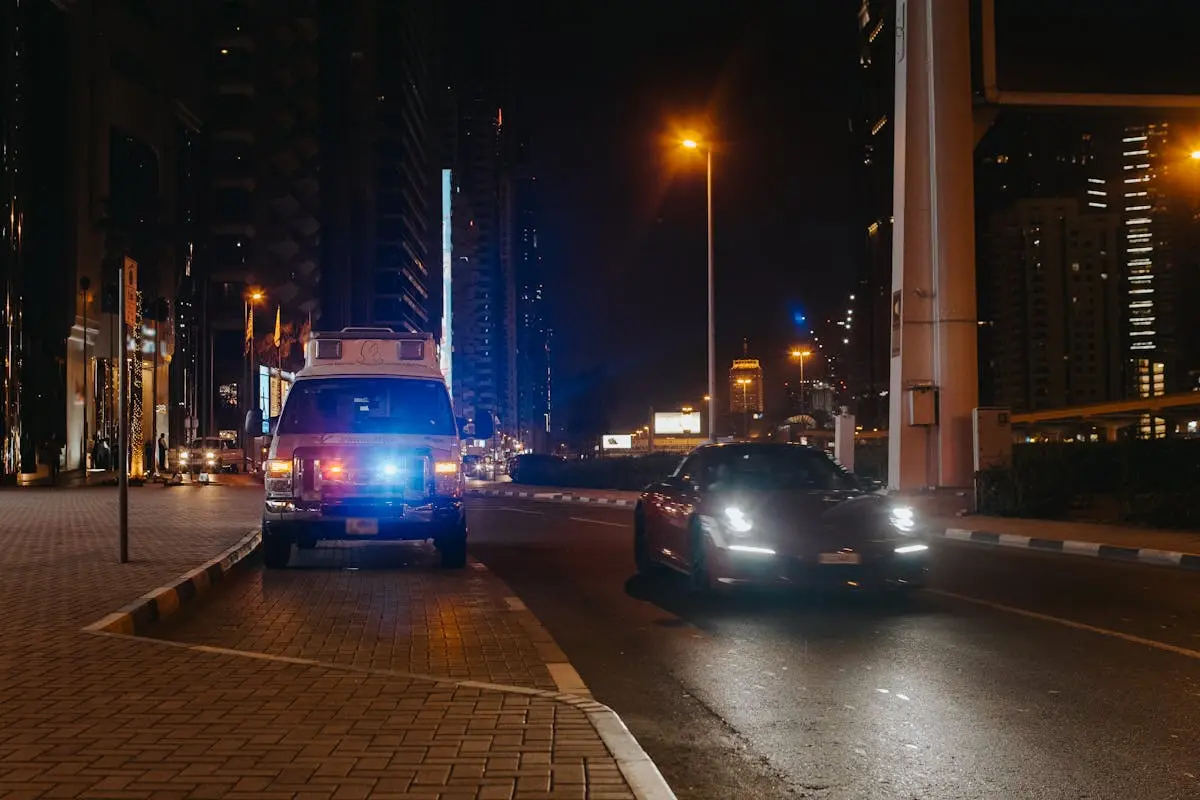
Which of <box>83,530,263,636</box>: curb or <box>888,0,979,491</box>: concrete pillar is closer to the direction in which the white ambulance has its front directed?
the curb

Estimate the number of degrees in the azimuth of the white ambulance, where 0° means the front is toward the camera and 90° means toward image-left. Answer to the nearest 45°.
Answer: approximately 0°

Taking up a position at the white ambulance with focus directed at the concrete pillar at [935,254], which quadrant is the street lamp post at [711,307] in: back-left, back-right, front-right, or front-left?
front-left

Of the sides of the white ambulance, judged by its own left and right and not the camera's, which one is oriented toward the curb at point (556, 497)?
back

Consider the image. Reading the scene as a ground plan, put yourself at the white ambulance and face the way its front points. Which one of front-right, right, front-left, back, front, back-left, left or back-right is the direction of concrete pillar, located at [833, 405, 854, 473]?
back-left

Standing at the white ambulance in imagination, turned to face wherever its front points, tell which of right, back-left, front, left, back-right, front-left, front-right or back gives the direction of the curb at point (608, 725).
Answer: front

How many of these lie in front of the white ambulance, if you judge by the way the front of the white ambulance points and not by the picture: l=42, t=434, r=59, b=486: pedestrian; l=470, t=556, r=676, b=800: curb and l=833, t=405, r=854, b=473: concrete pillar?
1

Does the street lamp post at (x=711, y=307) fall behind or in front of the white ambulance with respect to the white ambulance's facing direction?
behind

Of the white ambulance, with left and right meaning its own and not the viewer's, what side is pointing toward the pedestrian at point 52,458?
back

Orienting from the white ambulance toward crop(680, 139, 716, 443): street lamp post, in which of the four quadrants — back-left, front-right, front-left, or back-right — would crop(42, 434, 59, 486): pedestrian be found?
front-left

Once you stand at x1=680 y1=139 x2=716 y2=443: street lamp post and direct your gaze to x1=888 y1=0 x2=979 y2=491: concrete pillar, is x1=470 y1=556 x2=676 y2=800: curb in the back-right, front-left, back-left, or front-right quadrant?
front-right

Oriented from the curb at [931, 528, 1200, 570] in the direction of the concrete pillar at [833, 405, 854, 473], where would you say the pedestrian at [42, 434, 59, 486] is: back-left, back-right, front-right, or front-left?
front-left

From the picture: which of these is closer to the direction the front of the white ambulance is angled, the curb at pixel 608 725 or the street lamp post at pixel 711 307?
the curb

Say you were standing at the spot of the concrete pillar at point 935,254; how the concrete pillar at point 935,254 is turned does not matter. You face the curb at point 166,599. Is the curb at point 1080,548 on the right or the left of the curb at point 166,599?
left

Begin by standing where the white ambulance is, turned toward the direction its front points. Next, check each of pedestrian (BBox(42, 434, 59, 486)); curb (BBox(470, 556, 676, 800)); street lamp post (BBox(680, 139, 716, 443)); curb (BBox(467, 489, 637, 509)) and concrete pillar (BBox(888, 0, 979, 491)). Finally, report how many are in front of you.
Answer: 1

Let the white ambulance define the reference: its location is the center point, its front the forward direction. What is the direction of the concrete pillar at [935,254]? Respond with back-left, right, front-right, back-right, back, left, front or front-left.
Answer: back-left
